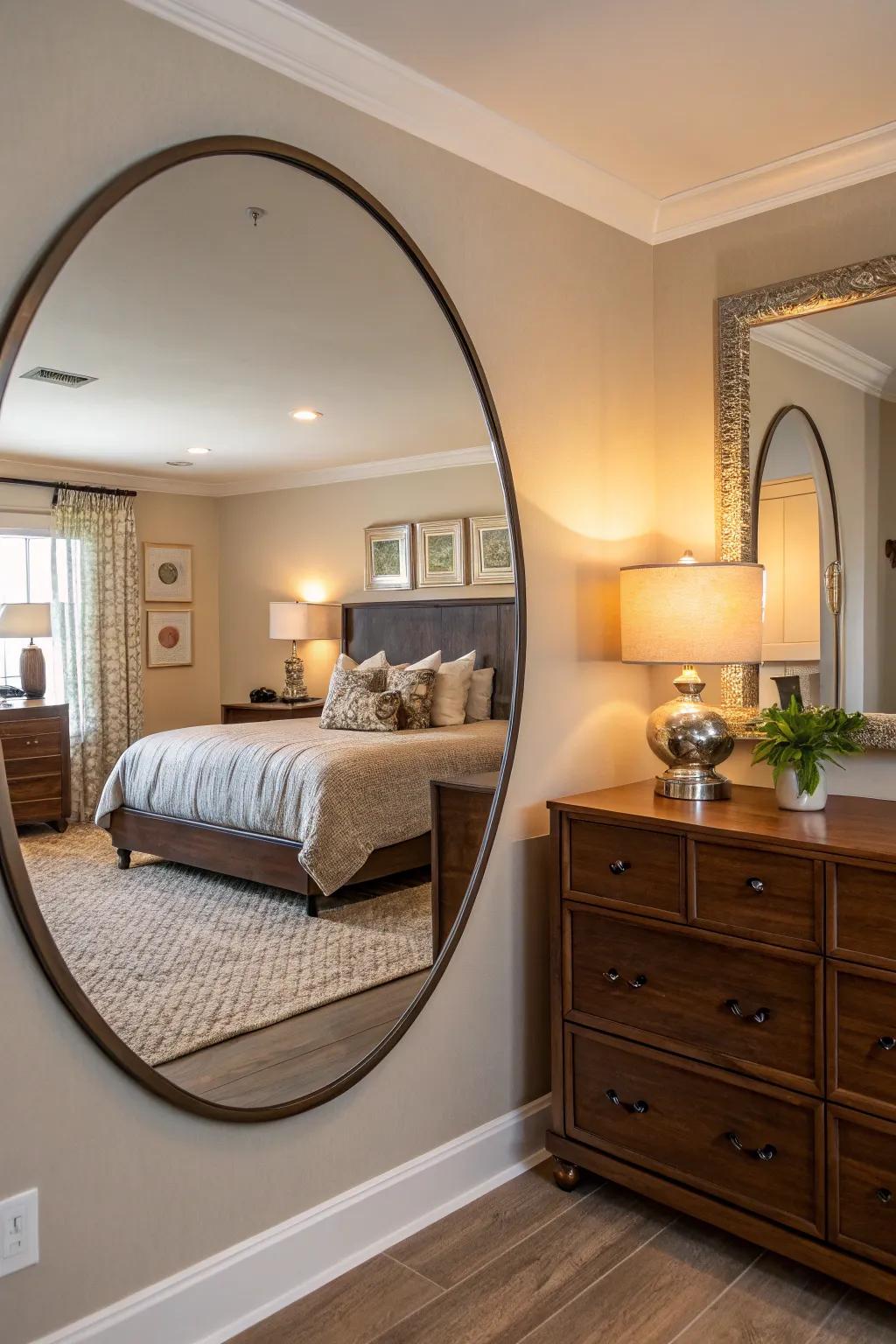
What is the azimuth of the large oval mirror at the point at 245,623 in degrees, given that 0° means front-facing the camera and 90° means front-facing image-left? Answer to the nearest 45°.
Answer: approximately 315°

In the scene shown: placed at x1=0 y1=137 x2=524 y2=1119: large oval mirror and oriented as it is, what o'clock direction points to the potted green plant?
The potted green plant is roughly at 10 o'clock from the large oval mirror.

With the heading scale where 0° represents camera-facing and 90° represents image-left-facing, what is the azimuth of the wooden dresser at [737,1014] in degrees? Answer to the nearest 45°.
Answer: approximately 45°

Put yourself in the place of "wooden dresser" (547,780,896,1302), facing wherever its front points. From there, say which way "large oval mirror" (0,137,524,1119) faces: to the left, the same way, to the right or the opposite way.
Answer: to the left

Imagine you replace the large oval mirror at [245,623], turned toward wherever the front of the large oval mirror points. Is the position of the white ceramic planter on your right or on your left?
on your left
